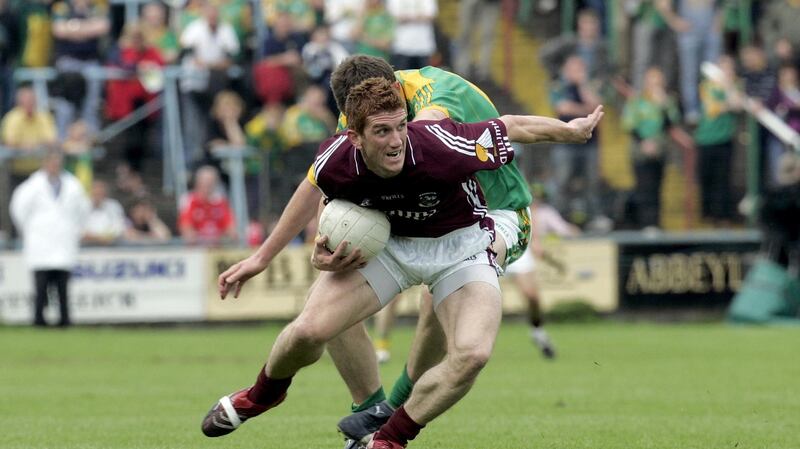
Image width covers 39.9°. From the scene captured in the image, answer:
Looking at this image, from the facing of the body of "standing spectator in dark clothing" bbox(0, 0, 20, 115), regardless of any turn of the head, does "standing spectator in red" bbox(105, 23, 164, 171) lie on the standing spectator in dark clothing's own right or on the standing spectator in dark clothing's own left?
on the standing spectator in dark clothing's own left

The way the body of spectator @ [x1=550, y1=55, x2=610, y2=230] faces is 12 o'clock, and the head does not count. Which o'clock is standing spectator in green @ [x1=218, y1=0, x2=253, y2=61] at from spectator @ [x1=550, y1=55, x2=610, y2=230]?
standing spectator in green @ [x1=218, y1=0, x2=253, y2=61] is roughly at 3 o'clock from spectator @ [x1=550, y1=55, x2=610, y2=230].

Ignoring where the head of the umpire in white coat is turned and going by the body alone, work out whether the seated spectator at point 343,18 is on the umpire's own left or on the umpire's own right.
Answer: on the umpire's own left

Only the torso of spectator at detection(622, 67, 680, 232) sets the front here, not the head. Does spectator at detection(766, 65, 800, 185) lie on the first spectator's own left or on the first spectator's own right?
on the first spectator's own left

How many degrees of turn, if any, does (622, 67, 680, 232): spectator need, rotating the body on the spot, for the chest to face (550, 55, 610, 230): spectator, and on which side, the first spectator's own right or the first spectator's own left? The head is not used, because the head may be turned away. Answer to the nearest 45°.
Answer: approximately 90° to the first spectator's own right

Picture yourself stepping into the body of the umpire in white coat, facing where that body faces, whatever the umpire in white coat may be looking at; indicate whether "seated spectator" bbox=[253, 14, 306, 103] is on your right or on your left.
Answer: on your left

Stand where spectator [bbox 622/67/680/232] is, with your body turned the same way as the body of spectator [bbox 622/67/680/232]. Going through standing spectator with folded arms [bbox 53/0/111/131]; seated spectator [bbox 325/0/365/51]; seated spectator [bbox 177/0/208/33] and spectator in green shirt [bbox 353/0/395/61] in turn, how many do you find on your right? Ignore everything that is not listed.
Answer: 4

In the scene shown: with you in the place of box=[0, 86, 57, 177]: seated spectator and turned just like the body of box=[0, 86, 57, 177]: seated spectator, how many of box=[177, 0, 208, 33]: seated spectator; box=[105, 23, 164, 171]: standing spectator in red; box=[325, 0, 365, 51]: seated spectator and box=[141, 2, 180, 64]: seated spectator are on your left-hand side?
4

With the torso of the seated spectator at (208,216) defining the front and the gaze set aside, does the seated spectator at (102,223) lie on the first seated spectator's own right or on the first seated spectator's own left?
on the first seated spectator's own right

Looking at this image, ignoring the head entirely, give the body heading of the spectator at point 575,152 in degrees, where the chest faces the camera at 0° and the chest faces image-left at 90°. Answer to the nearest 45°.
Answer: approximately 0°
